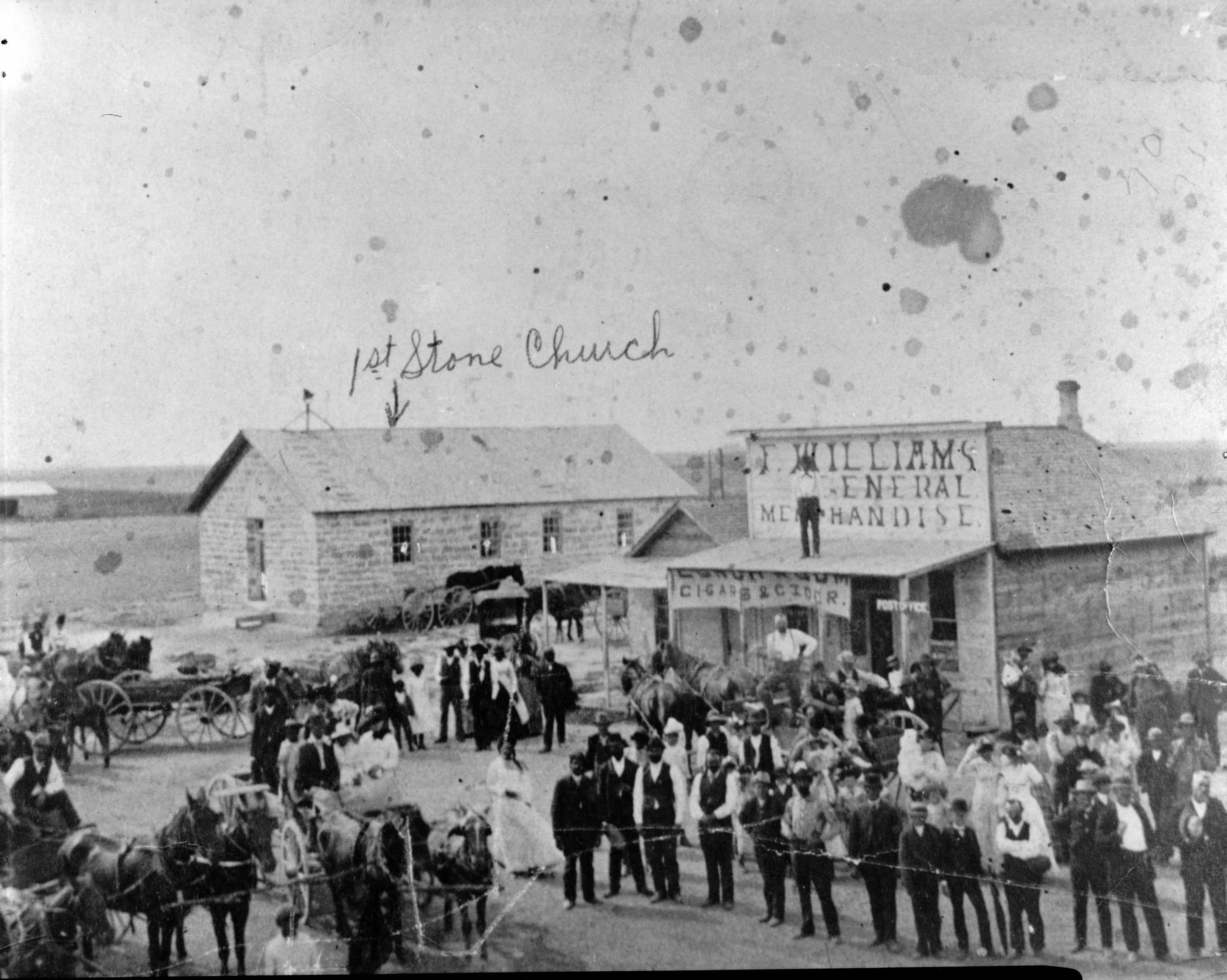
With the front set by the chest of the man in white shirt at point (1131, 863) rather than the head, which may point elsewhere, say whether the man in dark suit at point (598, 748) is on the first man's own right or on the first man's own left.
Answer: on the first man's own right
